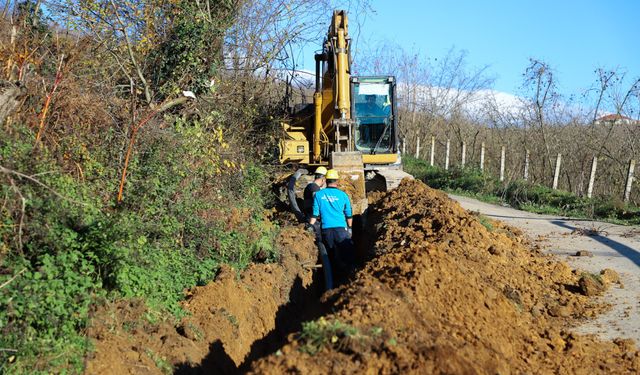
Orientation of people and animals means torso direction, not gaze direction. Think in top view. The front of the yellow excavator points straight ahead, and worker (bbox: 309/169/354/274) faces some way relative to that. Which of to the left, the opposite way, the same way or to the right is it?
the opposite way

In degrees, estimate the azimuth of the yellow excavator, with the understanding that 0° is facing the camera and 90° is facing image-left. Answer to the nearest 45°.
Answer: approximately 0°

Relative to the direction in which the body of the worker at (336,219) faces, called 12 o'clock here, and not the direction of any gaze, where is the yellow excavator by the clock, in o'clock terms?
The yellow excavator is roughly at 12 o'clock from the worker.

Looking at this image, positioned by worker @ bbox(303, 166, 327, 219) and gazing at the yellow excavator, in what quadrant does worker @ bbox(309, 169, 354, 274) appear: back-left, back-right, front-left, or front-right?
back-right

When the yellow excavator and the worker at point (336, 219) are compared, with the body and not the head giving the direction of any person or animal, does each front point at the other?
yes

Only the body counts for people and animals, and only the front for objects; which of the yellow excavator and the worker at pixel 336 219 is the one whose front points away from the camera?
the worker

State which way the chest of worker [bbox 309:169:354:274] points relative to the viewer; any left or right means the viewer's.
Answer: facing away from the viewer

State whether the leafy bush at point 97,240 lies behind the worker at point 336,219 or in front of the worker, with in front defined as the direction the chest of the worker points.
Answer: behind

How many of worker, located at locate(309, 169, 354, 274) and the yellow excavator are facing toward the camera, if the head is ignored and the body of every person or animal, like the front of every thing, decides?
1
